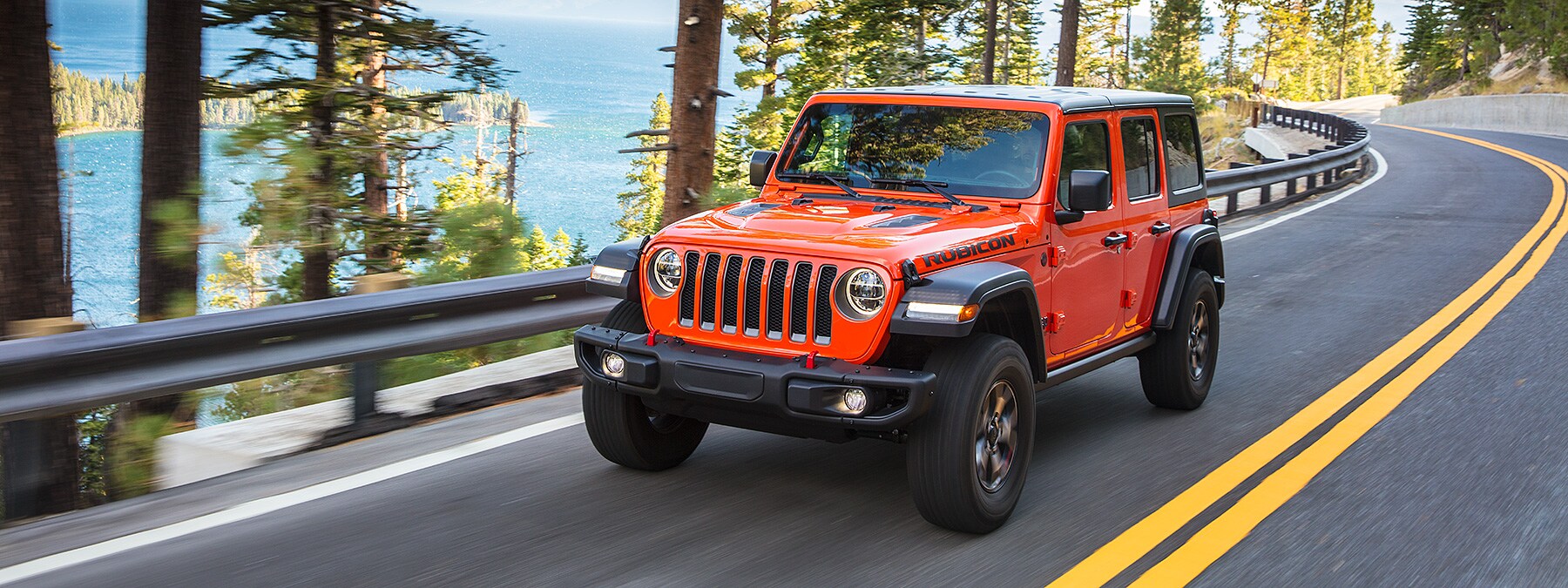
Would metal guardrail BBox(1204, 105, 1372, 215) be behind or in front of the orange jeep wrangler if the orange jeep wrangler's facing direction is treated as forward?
behind

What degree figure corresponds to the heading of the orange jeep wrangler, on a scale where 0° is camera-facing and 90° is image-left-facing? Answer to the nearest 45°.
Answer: approximately 45°

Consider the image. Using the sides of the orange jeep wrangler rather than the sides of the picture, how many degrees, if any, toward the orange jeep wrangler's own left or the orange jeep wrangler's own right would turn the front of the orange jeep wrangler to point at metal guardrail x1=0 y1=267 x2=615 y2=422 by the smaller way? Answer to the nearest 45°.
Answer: approximately 45° to the orange jeep wrangler's own right

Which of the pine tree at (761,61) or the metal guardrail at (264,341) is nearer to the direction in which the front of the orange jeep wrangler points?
the metal guardrail

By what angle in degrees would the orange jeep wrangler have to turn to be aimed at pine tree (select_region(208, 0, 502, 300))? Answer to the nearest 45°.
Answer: approximately 90° to its right

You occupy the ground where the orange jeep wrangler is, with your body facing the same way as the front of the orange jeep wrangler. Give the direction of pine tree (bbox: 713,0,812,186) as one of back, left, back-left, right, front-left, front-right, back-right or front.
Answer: back-right
